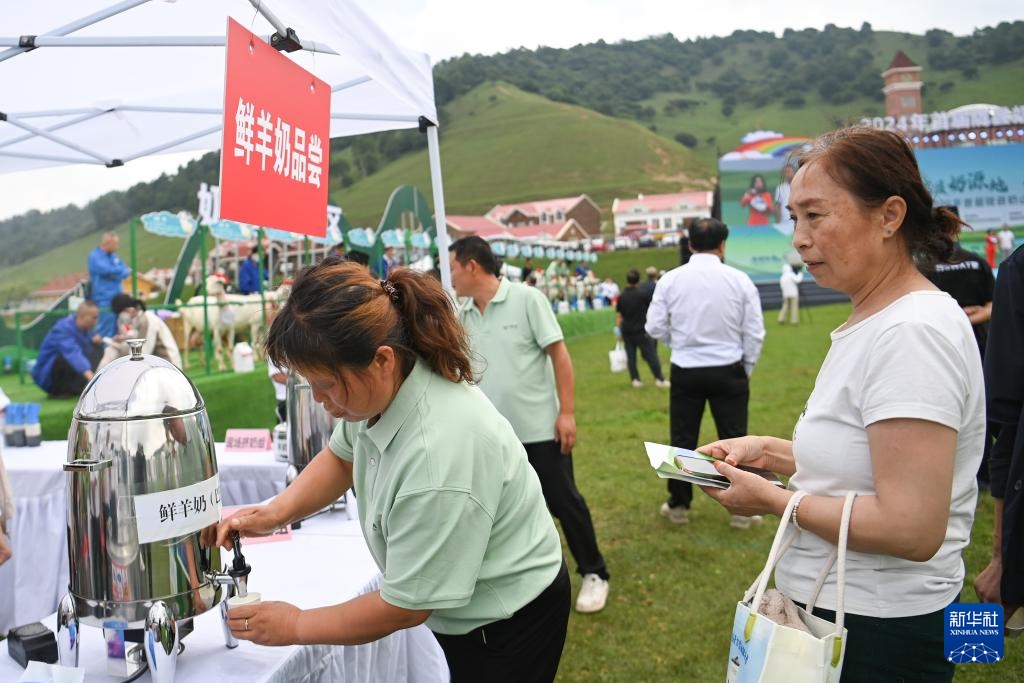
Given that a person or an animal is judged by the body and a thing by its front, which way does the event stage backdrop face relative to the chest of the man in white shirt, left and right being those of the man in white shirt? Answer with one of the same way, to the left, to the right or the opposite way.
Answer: the opposite way

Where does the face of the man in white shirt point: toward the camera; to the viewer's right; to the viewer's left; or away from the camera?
away from the camera

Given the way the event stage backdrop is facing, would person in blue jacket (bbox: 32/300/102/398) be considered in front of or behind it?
in front

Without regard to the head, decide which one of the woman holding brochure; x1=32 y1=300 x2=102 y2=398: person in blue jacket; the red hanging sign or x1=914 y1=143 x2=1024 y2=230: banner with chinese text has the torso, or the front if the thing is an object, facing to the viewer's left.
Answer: the woman holding brochure

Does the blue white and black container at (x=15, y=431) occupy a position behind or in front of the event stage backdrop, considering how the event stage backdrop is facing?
in front

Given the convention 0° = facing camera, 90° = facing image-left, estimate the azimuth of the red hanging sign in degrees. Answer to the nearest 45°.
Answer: approximately 315°

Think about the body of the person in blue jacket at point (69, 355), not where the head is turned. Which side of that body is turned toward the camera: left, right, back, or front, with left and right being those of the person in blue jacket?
right

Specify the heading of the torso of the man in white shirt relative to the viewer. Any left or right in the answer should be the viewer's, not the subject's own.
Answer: facing away from the viewer

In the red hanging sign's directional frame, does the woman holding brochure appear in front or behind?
in front

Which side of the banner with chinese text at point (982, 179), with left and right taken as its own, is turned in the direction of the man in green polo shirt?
front

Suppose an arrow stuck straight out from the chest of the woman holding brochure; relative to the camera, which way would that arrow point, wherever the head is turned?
to the viewer's left
